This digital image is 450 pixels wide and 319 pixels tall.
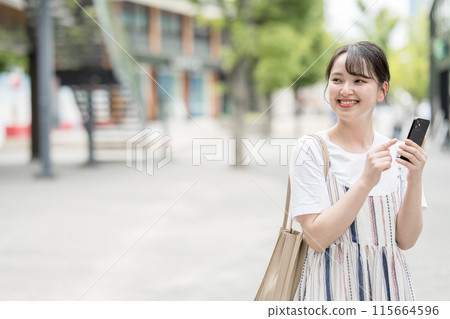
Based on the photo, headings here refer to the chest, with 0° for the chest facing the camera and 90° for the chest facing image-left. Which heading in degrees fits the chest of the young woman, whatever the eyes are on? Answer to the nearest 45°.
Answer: approximately 0°

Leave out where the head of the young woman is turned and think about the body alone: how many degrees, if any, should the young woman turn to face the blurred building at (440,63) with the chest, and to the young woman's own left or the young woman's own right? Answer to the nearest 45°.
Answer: approximately 180°

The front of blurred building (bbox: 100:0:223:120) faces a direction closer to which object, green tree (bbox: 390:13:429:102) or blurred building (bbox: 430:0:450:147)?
the blurred building

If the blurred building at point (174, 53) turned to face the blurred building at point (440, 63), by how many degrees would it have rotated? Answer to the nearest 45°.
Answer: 0° — it already faces it

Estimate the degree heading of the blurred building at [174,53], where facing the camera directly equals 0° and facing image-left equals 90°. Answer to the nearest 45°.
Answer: approximately 315°
